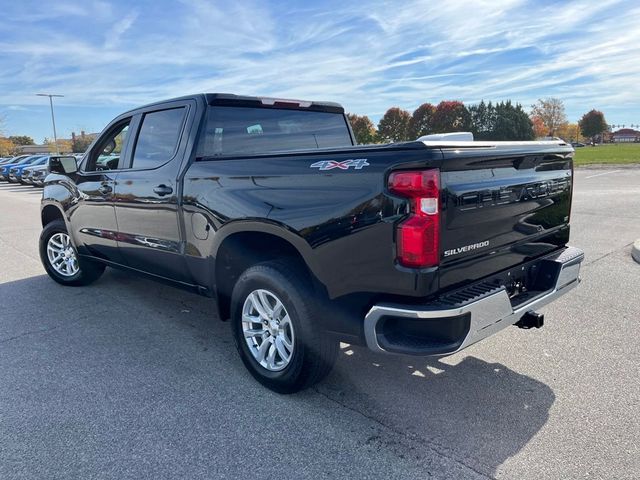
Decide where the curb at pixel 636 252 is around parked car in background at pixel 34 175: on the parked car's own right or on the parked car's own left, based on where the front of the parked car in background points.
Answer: on the parked car's own left

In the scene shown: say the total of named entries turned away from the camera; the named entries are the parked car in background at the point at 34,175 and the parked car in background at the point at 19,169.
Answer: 0

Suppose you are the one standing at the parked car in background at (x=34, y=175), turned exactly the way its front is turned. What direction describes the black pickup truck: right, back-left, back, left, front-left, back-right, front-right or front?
front-left

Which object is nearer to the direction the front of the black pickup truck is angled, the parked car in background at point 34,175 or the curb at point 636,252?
the parked car in background

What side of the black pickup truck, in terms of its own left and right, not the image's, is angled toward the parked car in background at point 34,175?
front

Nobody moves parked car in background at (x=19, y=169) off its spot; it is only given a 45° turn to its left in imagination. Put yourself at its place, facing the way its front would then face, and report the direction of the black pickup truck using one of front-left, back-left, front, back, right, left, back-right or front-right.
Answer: front

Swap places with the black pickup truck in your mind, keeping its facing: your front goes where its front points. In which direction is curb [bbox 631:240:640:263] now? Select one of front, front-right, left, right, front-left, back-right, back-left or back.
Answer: right

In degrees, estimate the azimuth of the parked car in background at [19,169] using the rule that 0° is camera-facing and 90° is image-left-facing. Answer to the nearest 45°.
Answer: approximately 45°

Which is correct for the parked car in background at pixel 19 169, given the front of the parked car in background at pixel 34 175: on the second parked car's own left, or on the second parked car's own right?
on the second parked car's own right

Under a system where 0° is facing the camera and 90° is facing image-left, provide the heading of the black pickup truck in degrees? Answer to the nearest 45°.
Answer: approximately 135°
